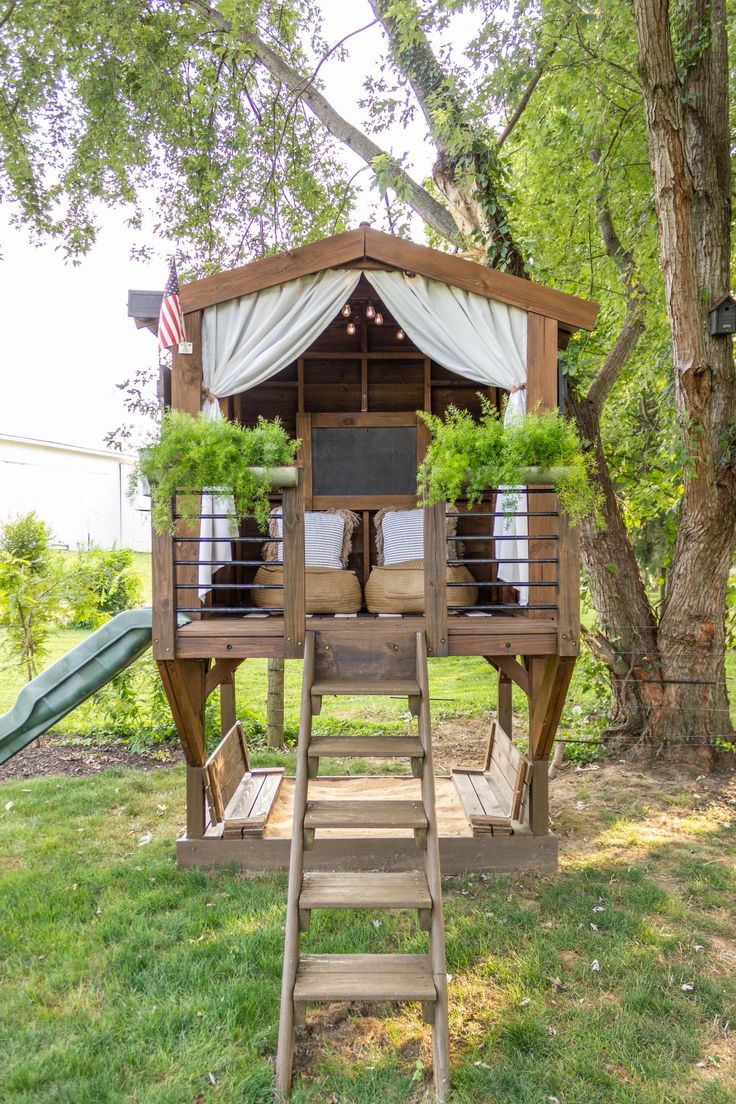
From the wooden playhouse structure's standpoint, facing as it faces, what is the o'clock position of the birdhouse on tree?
The birdhouse on tree is roughly at 8 o'clock from the wooden playhouse structure.

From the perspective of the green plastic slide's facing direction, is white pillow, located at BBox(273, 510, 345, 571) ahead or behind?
behind

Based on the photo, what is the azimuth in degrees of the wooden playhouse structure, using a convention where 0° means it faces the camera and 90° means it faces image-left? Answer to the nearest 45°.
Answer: approximately 0°

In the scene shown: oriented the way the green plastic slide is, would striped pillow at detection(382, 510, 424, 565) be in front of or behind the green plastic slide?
behind

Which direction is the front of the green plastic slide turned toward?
to the viewer's left

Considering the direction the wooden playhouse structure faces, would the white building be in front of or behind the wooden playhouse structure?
behind

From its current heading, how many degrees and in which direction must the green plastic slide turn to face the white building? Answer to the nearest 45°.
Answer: approximately 90° to its right

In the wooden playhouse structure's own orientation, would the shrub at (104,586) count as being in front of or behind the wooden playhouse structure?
behind
